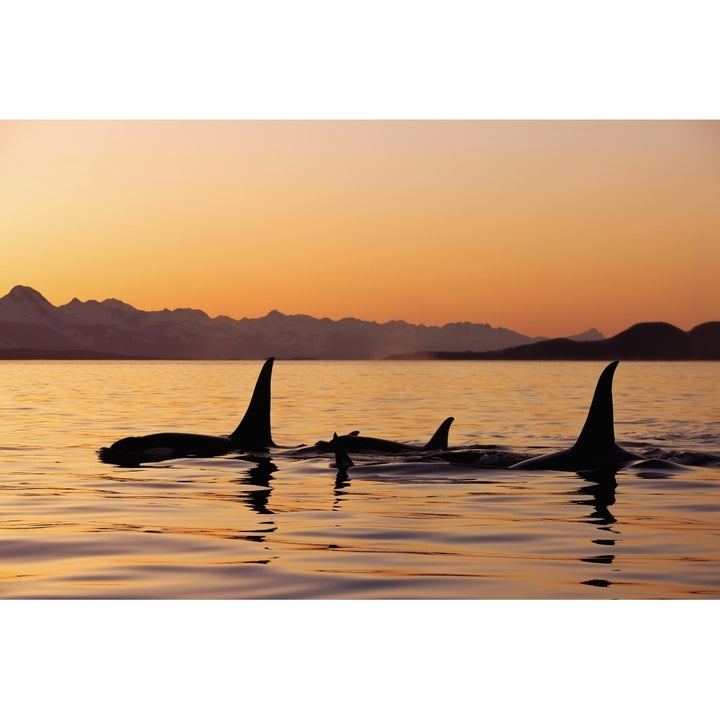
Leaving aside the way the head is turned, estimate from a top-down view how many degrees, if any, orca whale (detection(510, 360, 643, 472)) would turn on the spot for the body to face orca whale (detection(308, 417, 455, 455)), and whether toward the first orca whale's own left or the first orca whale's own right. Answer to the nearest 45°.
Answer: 0° — it already faces it

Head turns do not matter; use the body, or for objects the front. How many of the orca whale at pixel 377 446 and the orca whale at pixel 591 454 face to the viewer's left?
2

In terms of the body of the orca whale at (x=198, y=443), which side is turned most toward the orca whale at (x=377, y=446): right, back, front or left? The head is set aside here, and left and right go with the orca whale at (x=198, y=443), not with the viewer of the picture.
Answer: back

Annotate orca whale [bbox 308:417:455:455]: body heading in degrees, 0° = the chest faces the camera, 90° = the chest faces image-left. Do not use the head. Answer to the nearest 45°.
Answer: approximately 90°

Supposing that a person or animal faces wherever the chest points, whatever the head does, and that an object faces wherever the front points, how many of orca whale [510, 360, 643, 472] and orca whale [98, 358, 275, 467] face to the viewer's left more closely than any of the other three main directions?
2

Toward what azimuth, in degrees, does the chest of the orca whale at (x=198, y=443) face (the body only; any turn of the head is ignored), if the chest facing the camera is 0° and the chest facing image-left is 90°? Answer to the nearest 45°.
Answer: approximately 90°

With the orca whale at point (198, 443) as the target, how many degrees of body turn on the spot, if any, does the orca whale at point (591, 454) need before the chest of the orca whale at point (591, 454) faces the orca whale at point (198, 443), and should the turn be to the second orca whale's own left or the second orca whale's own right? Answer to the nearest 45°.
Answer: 0° — it already faces it

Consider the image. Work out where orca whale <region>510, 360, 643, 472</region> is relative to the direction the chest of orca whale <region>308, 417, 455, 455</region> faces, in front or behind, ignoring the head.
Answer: behind

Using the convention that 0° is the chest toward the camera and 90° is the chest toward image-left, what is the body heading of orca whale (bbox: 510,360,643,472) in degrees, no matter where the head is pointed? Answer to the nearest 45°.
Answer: approximately 90°
